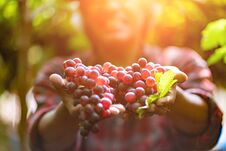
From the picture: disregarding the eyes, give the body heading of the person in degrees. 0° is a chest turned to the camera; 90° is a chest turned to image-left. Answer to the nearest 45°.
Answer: approximately 0°
